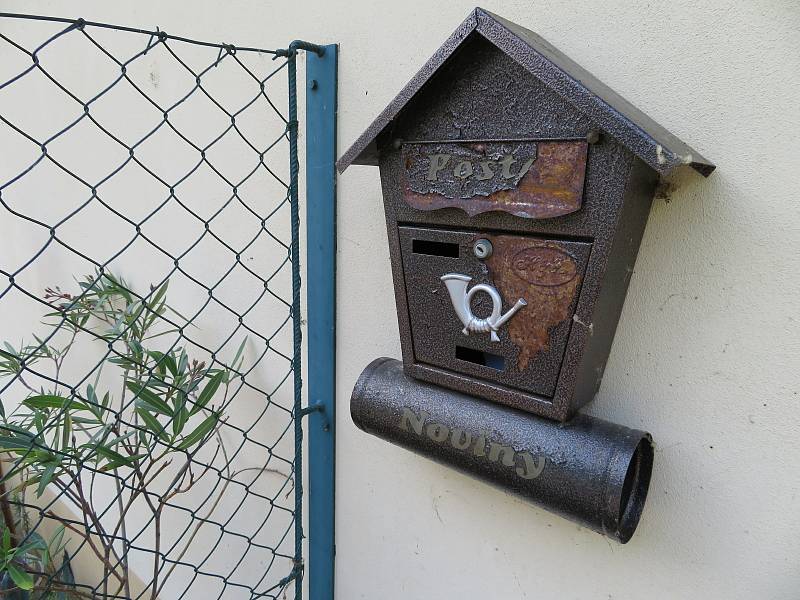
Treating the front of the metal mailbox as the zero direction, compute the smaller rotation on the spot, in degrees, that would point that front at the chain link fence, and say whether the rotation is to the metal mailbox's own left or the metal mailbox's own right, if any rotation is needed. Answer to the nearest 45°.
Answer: approximately 90° to the metal mailbox's own right

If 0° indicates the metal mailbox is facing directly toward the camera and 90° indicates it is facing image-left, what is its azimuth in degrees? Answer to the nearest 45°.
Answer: approximately 45°
